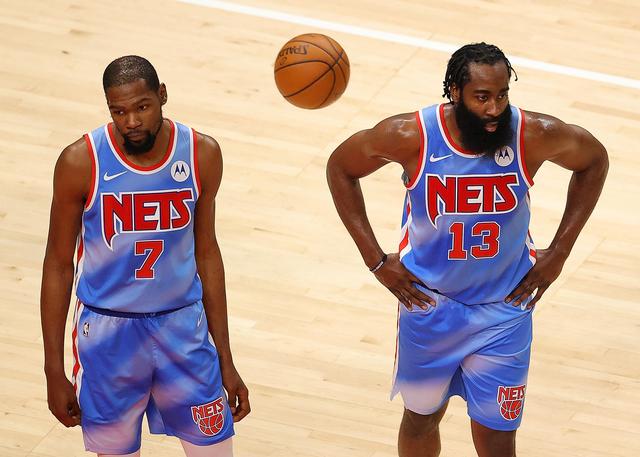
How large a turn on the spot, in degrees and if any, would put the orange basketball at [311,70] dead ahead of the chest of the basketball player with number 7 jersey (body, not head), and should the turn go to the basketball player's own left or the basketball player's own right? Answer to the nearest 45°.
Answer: approximately 135° to the basketball player's own left

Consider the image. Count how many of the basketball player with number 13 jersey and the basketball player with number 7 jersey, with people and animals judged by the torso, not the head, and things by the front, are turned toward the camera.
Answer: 2

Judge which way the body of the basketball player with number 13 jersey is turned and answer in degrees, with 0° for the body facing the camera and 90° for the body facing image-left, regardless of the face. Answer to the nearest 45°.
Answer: approximately 0°

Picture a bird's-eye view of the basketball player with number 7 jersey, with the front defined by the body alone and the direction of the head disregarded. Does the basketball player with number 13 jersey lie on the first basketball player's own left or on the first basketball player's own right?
on the first basketball player's own left

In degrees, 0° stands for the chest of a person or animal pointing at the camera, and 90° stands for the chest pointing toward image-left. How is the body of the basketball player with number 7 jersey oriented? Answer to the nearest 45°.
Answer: approximately 0°
